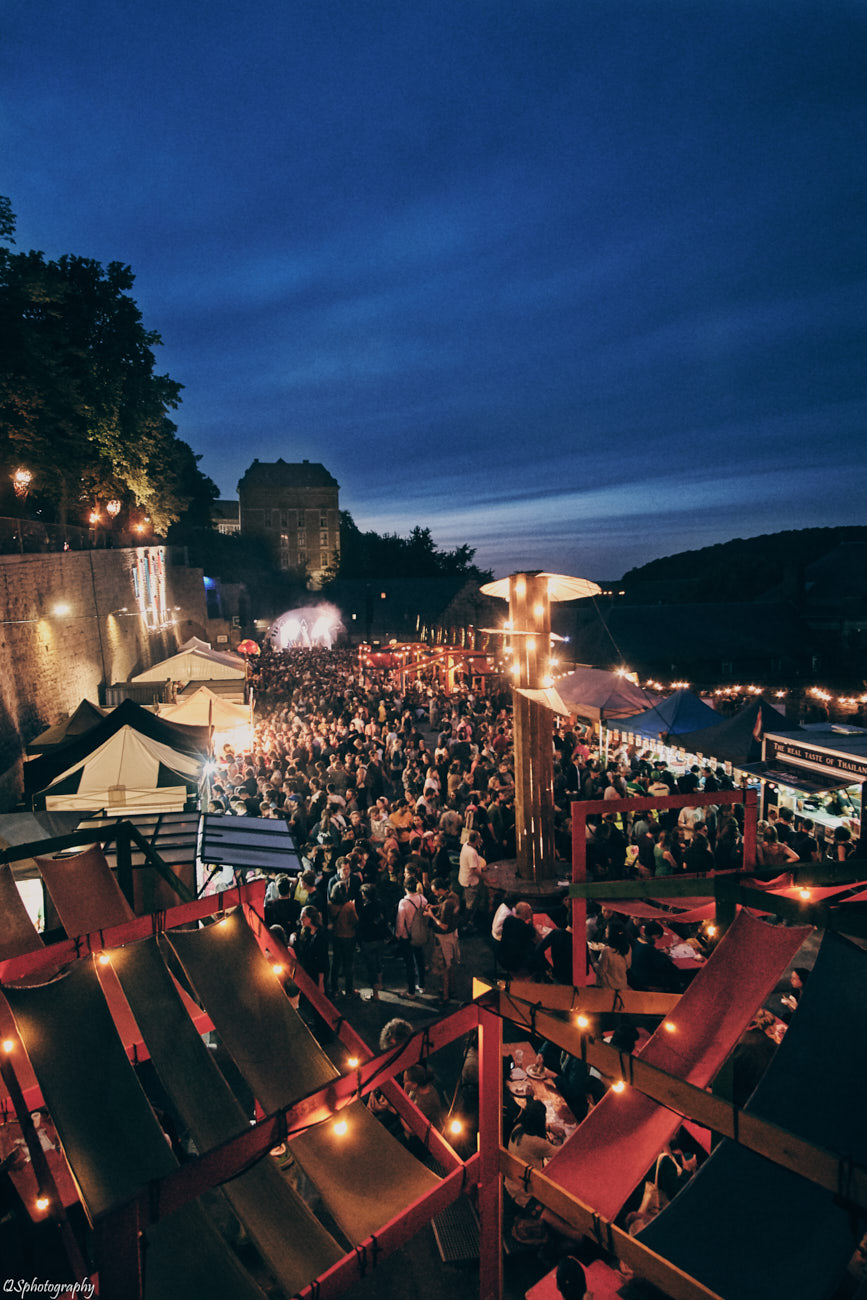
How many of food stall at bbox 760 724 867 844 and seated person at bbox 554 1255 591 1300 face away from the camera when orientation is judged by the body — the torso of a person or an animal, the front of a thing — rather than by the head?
1

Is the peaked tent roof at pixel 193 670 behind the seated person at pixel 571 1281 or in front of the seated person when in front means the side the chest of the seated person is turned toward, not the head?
in front

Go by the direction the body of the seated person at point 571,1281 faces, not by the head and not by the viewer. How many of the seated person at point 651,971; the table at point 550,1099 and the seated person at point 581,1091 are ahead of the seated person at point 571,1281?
3

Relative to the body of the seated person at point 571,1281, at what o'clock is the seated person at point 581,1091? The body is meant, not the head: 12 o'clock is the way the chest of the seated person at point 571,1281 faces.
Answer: the seated person at point 581,1091 is roughly at 12 o'clock from the seated person at point 571,1281.

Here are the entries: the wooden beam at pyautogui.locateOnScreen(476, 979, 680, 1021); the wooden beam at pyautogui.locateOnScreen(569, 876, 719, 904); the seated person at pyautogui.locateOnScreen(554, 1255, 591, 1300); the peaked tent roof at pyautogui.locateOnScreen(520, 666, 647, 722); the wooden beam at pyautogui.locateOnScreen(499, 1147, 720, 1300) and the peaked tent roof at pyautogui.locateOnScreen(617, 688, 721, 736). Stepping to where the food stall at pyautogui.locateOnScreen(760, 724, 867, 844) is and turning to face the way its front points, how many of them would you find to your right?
2

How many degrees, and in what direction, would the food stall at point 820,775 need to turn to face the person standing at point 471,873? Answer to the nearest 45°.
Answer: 0° — it already faces them

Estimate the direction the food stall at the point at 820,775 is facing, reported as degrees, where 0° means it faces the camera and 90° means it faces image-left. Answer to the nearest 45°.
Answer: approximately 45°

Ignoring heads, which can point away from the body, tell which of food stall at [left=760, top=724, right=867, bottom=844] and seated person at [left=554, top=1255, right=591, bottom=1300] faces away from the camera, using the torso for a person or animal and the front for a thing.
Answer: the seated person

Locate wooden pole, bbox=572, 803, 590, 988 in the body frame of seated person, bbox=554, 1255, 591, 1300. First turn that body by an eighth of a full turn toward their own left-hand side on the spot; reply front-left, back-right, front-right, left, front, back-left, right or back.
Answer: front-right

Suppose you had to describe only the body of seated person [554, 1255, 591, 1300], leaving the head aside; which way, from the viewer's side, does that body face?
away from the camera

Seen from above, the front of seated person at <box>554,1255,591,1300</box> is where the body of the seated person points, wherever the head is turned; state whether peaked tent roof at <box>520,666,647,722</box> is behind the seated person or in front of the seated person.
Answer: in front

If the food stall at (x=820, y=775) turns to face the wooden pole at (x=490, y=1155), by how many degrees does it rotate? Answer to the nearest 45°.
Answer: approximately 45° to its left

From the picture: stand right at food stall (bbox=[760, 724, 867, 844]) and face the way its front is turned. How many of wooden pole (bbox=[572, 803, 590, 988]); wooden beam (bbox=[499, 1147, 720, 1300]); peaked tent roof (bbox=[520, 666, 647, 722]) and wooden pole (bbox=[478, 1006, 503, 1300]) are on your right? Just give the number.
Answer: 1

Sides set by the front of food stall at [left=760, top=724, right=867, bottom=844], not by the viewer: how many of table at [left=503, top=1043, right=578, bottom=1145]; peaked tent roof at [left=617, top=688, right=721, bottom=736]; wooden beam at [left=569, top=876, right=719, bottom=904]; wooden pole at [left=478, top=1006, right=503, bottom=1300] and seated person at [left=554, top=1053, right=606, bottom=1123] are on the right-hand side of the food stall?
1

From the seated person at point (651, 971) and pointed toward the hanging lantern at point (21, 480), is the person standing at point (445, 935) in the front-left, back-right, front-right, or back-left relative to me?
front-left

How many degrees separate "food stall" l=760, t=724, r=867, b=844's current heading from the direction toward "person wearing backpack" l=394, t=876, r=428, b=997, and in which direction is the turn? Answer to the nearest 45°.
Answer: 0° — it already faces them

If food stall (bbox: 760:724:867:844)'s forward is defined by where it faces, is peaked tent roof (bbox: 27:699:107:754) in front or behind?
in front

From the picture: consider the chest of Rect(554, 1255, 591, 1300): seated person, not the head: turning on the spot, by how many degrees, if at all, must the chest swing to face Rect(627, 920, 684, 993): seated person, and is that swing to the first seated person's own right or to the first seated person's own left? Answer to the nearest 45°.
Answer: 0° — they already face them
